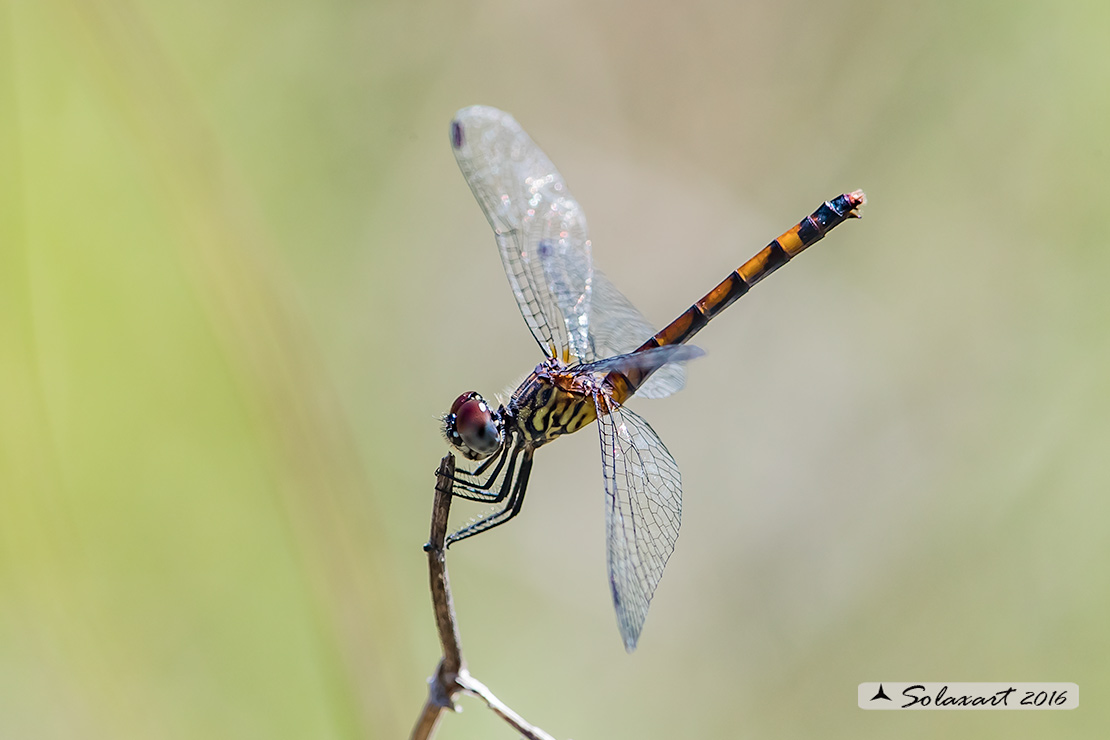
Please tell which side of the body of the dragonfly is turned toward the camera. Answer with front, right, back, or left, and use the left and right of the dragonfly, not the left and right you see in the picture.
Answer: left
